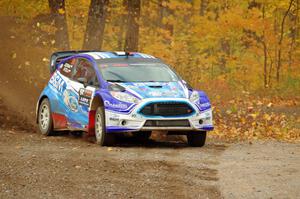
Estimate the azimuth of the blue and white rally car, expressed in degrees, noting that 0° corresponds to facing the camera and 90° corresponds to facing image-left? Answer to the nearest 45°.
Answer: approximately 315°
